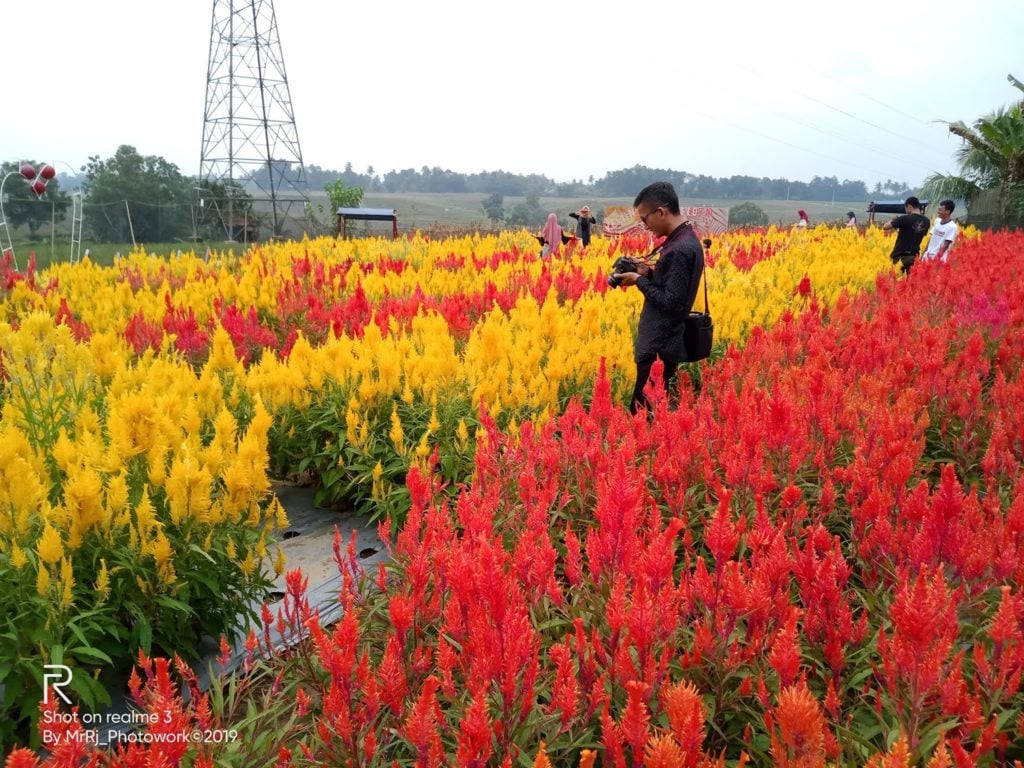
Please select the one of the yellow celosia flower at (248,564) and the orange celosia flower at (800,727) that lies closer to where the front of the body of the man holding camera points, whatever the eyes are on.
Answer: the yellow celosia flower

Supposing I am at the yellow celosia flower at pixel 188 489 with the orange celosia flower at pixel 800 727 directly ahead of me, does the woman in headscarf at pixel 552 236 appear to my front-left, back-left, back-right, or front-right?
back-left

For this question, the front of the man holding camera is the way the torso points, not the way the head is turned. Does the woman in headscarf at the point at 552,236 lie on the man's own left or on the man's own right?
on the man's own right

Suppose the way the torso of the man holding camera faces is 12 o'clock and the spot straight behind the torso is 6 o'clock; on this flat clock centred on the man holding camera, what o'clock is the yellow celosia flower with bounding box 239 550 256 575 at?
The yellow celosia flower is roughly at 10 o'clock from the man holding camera.

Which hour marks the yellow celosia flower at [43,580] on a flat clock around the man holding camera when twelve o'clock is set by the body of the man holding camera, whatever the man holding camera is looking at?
The yellow celosia flower is roughly at 10 o'clock from the man holding camera.

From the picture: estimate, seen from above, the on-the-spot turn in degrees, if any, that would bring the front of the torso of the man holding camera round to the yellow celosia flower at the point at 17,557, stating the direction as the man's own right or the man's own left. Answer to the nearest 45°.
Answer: approximately 45° to the man's own left

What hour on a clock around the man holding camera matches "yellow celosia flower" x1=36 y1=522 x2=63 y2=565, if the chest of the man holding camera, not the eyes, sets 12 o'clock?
The yellow celosia flower is roughly at 10 o'clock from the man holding camera.

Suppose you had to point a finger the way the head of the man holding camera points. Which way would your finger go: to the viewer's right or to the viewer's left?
to the viewer's left

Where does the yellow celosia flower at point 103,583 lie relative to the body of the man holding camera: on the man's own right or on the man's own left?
on the man's own left

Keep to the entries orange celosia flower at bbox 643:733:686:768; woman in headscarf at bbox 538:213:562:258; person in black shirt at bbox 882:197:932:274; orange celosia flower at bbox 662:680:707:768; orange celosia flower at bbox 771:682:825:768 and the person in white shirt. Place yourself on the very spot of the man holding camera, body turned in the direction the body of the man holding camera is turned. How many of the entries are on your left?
3

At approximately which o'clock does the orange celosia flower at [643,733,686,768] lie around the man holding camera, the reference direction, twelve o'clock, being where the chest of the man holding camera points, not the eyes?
The orange celosia flower is roughly at 9 o'clock from the man holding camera.

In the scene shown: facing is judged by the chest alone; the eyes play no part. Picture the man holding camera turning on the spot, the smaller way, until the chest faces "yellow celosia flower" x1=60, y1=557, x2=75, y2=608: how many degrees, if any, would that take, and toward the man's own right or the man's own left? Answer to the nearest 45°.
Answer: approximately 45° to the man's own left

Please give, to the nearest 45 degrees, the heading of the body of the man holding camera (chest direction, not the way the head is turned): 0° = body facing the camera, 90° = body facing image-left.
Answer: approximately 90°
